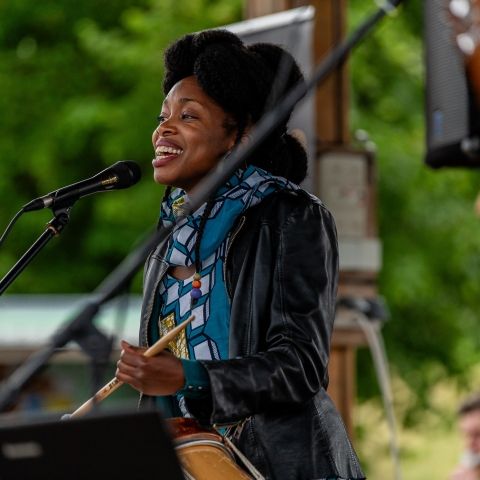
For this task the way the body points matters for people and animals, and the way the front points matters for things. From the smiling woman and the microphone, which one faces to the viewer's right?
the microphone

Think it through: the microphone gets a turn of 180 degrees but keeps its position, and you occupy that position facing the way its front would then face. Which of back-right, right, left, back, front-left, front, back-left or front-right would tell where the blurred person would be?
back-right

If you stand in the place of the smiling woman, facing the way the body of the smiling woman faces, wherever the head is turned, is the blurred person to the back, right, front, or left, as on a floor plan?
back

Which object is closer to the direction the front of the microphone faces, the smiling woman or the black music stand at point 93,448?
the smiling woman

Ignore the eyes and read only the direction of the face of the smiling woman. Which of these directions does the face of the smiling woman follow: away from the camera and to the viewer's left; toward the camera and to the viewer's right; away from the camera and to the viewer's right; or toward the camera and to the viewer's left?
toward the camera and to the viewer's left

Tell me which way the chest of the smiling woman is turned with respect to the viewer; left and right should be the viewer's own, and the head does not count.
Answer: facing the viewer and to the left of the viewer

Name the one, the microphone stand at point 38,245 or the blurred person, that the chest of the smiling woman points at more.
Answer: the microphone stand

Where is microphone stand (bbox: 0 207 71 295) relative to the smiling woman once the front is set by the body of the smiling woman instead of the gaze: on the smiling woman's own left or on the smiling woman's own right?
on the smiling woman's own right

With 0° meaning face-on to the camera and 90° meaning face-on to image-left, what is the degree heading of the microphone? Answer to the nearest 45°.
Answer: approximately 270°

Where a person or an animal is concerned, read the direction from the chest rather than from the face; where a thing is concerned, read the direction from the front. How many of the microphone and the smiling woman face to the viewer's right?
1
